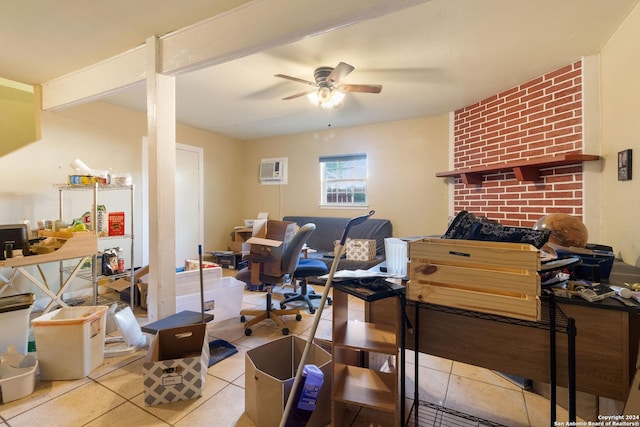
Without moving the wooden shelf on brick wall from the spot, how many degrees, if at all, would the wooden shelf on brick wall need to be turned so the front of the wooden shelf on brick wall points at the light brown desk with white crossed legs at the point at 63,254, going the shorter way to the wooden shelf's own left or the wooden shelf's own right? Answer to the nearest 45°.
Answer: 0° — it already faces it

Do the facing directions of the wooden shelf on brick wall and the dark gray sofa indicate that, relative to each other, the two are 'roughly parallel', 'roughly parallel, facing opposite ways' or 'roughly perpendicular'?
roughly perpendicular

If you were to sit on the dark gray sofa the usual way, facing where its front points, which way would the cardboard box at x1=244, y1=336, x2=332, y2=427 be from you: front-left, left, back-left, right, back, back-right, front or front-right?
front

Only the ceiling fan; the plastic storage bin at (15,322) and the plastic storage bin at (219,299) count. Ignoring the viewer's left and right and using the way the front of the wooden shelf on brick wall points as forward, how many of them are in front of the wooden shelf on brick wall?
3

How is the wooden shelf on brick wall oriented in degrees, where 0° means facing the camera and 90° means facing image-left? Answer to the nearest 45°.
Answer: approximately 45°

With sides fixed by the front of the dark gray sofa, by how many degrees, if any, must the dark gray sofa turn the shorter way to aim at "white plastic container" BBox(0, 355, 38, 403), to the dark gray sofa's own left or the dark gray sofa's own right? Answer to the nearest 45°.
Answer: approximately 45° to the dark gray sofa's own right

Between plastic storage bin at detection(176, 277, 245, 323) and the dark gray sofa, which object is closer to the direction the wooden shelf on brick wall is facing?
the plastic storage bin

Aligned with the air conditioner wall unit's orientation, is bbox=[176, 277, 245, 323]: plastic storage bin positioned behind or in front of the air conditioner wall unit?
in front

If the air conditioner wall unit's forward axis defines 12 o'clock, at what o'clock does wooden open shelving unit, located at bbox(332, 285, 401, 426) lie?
The wooden open shelving unit is roughly at 12 o'clock from the air conditioner wall unit.

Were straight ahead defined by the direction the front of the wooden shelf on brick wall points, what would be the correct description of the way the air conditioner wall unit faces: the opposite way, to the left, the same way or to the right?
to the left

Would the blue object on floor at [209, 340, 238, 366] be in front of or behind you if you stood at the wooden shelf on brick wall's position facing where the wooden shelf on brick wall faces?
in front

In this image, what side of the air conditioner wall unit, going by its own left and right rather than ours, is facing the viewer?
front

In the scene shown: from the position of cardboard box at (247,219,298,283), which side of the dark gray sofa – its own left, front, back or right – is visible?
front

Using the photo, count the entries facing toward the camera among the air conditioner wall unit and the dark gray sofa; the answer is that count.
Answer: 2

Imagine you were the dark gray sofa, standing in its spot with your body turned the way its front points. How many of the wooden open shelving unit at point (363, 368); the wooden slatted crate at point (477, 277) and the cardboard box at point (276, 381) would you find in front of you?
3

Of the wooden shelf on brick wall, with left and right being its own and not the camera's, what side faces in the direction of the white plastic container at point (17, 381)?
front

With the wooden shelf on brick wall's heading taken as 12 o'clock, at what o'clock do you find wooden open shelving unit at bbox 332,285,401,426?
The wooden open shelving unit is roughly at 11 o'clock from the wooden shelf on brick wall.

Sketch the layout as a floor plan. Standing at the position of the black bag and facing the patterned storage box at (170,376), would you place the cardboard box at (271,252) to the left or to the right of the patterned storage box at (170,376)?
right

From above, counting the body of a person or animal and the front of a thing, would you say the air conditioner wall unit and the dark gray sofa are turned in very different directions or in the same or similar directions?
same or similar directions

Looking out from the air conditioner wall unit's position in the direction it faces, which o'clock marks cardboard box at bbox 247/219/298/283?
The cardboard box is roughly at 12 o'clock from the air conditioner wall unit.
